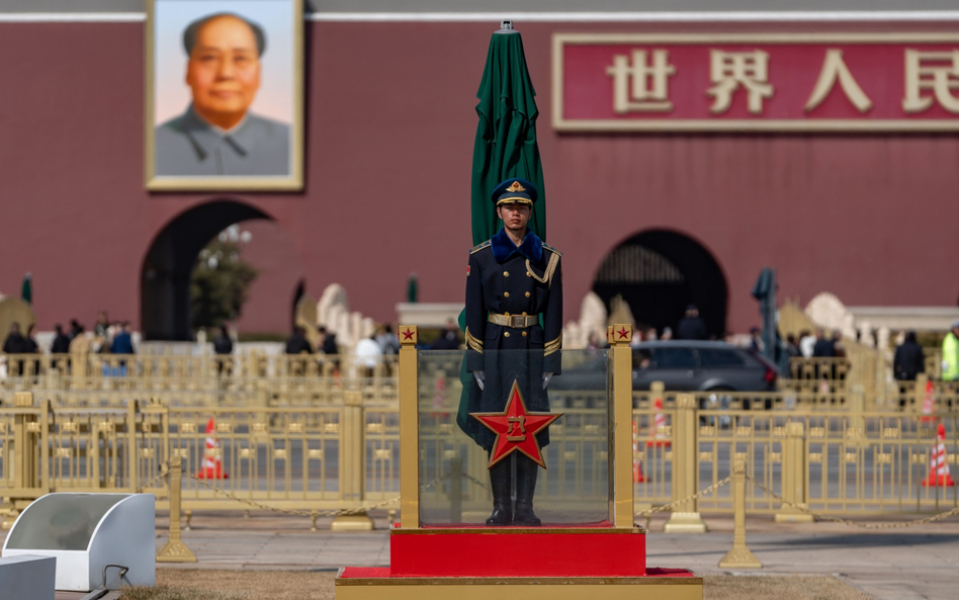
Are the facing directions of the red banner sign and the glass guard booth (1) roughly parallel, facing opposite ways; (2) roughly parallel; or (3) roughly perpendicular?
roughly parallel

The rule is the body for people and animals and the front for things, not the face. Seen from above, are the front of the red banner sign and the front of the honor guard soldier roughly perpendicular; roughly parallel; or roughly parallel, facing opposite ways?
roughly parallel

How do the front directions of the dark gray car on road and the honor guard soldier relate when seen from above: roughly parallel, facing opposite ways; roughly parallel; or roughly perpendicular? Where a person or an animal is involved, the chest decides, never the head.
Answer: roughly perpendicular

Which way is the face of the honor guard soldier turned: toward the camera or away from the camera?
toward the camera

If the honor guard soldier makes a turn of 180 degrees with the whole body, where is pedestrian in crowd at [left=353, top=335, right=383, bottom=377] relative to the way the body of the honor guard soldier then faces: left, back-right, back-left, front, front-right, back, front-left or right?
front

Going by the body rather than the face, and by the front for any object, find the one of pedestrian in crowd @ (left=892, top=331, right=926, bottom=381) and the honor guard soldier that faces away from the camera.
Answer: the pedestrian in crowd

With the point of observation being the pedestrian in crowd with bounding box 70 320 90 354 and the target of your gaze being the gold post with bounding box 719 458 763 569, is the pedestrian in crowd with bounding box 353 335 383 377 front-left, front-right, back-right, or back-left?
front-left

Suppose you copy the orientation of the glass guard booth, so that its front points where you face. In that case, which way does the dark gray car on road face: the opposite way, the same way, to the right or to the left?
to the right

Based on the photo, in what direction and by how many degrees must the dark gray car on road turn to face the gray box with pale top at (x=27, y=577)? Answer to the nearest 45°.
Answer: approximately 90° to its left

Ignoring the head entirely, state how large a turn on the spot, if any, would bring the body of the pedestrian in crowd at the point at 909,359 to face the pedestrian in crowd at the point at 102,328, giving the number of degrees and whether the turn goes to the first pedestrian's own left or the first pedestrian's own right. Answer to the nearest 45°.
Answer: approximately 90° to the first pedestrian's own left

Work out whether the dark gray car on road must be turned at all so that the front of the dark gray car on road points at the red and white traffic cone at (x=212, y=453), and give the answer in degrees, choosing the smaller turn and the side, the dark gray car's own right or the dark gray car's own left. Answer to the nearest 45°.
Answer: approximately 45° to the dark gray car's own left

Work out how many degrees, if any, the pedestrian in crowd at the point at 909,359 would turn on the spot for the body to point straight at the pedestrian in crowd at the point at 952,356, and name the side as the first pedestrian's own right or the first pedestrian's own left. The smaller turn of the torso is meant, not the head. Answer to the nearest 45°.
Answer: approximately 90° to the first pedestrian's own right

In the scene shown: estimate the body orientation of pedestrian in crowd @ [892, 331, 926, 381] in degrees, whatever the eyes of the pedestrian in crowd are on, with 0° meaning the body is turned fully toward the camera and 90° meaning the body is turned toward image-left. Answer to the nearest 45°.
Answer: approximately 180°

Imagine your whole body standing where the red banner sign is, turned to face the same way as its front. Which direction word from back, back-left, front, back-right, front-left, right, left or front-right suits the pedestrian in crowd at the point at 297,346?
front-right

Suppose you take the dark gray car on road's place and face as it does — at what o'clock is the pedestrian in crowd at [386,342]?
The pedestrian in crowd is roughly at 1 o'clock from the dark gray car on road.

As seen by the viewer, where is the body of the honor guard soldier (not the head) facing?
toward the camera

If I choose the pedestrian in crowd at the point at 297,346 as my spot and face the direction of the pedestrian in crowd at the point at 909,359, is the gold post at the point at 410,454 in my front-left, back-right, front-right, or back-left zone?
front-right

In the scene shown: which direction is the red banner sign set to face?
toward the camera
